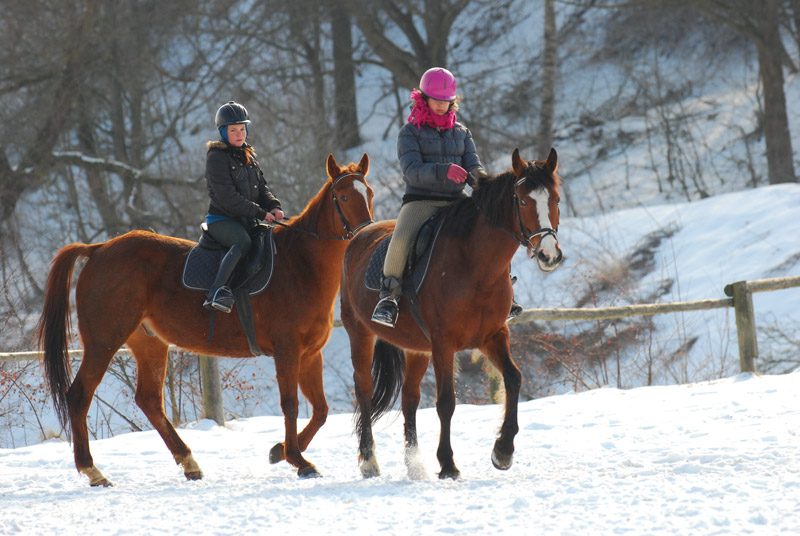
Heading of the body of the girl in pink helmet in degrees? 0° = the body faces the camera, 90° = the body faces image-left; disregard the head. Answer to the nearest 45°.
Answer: approximately 315°

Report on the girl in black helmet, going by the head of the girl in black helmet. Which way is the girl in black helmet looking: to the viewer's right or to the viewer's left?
to the viewer's right

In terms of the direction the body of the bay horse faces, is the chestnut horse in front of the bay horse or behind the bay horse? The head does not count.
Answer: behind

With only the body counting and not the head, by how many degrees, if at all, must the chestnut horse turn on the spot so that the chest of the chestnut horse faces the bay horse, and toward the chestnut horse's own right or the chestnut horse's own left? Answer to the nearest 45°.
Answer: approximately 45° to the chestnut horse's own right

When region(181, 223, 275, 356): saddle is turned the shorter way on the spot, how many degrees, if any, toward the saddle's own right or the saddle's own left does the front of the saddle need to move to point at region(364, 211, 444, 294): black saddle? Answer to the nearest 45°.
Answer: approximately 45° to the saddle's own right

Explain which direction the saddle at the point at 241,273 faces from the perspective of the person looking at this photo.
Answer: facing to the right of the viewer

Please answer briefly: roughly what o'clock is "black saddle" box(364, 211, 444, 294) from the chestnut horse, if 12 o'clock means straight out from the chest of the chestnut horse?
The black saddle is roughly at 1 o'clock from the chestnut horse.

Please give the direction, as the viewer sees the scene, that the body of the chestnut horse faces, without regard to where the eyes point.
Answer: to the viewer's right
